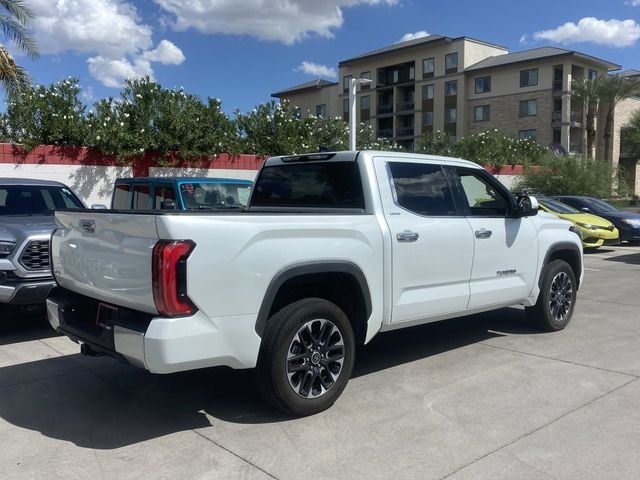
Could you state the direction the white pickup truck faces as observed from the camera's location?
facing away from the viewer and to the right of the viewer

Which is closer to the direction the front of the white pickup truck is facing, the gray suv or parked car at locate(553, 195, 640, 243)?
the parked car

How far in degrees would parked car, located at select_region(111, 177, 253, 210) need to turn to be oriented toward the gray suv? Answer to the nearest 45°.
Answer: approximately 90° to its right

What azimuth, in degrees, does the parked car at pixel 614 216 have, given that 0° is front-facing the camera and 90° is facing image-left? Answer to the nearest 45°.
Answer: approximately 315°

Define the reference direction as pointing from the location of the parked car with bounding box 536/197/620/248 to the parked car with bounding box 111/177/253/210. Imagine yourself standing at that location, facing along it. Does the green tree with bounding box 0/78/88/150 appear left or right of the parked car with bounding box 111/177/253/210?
right

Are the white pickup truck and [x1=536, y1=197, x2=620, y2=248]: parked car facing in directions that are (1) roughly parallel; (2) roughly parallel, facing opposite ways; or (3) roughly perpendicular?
roughly perpendicular

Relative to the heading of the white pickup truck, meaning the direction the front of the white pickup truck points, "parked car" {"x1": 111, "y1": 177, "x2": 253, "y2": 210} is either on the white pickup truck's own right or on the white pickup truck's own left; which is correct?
on the white pickup truck's own left

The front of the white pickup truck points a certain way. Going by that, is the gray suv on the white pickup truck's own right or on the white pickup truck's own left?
on the white pickup truck's own left
